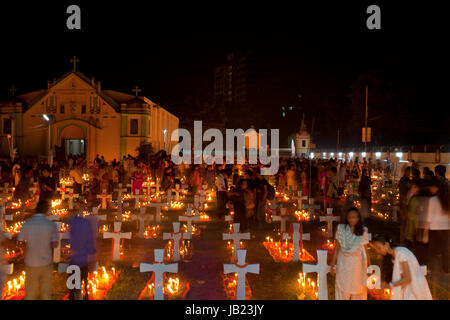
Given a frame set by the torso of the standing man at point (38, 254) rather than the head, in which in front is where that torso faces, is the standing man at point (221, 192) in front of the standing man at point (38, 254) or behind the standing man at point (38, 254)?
in front

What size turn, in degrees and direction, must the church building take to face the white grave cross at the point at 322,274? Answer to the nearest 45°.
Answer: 0° — it already faces it

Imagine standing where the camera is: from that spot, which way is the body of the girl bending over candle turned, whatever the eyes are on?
to the viewer's left

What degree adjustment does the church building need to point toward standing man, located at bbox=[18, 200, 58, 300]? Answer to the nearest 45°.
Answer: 0° — it already faces them

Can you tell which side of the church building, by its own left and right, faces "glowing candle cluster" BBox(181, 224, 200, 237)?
front

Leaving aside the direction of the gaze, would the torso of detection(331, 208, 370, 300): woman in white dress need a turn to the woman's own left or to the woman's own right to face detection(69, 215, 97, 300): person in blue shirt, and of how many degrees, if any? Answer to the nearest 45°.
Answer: approximately 90° to the woman's own right

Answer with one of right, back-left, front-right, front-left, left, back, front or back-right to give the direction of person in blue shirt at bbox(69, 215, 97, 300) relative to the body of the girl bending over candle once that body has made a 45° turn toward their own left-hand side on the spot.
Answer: front-right

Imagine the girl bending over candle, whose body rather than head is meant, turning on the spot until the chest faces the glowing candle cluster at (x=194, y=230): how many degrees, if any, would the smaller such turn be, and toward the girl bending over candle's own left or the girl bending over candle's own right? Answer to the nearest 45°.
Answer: approximately 45° to the girl bending over candle's own right

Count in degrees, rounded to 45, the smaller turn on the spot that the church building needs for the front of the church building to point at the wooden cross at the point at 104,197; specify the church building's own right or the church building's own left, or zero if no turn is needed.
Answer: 0° — it already faces it

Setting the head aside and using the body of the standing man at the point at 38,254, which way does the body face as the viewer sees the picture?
away from the camera

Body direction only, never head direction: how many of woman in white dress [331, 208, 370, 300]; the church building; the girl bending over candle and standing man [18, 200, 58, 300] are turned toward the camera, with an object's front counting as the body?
2
